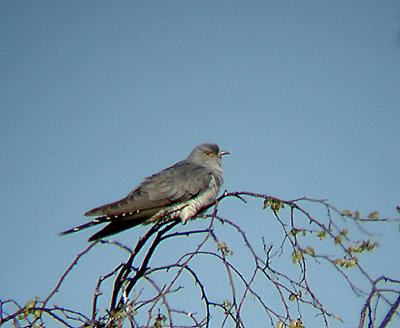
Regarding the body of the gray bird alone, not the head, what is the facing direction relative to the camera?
to the viewer's right
